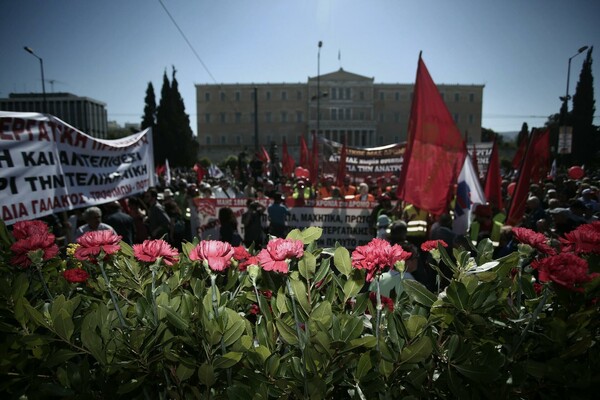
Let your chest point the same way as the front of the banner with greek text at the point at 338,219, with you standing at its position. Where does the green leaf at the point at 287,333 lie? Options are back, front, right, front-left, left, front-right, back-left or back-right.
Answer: front

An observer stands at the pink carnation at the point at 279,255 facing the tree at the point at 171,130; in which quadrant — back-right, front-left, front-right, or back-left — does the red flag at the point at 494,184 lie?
front-right

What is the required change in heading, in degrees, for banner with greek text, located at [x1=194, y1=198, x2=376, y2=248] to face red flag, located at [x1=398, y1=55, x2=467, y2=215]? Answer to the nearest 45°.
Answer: approximately 45° to its left

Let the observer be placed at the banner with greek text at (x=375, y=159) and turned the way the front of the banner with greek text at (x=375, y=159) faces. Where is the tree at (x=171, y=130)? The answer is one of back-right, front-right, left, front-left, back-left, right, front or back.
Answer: back-right

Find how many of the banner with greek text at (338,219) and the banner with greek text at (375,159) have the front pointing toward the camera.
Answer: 2

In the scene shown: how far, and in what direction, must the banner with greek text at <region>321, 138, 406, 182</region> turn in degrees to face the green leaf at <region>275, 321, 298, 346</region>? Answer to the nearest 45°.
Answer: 0° — it already faces it

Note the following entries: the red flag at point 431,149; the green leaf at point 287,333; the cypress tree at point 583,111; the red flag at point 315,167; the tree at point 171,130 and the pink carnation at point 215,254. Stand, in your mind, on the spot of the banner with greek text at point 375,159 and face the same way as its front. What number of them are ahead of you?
3

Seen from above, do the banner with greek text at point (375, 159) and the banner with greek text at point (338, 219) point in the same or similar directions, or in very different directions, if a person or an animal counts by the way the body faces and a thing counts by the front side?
same or similar directions

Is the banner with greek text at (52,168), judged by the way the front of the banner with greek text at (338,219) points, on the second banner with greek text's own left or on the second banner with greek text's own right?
on the second banner with greek text's own right

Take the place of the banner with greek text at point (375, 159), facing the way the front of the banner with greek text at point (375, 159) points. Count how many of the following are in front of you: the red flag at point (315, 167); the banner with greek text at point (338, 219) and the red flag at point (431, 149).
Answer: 2

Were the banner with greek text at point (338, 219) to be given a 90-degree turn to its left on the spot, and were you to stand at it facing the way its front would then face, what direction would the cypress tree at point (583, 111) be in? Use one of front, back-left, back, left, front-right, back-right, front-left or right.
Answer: front-left

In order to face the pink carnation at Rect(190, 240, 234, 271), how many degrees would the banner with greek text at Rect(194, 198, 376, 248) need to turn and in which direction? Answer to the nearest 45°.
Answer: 0° — it already faces it

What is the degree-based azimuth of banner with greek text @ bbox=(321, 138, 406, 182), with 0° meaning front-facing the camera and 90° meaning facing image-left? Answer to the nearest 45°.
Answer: approximately 0°

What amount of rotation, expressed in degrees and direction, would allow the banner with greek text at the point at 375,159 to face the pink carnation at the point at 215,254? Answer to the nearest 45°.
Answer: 0° — it already faces it

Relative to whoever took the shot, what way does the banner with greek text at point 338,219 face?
facing the viewer

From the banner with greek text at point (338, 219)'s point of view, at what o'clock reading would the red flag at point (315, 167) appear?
The red flag is roughly at 6 o'clock from the banner with greek text.

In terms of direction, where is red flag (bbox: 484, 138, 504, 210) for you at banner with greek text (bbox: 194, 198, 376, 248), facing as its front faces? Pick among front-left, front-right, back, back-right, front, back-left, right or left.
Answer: left

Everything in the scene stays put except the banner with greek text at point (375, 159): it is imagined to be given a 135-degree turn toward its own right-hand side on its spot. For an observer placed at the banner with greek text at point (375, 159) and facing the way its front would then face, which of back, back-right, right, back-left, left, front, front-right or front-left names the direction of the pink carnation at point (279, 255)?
back-left

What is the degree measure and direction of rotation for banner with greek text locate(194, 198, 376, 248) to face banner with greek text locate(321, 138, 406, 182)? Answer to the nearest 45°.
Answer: approximately 180°

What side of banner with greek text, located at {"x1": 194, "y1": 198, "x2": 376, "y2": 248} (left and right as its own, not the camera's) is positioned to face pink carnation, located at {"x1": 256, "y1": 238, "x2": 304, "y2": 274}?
front
